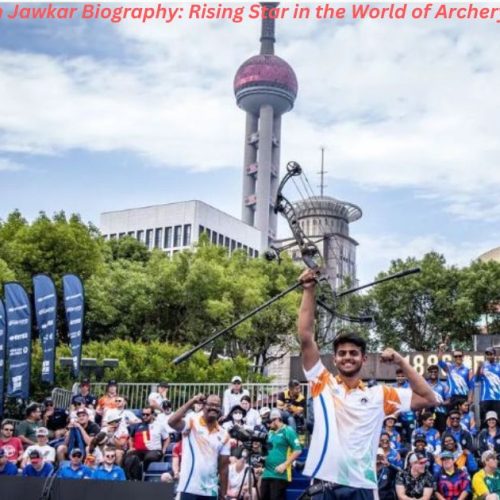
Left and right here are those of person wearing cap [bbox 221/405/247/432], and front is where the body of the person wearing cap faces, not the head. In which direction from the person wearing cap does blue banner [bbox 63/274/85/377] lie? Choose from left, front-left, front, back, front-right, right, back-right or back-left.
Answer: back

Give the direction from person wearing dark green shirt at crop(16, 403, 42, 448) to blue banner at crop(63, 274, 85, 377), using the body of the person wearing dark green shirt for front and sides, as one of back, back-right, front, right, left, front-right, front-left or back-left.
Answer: back-left

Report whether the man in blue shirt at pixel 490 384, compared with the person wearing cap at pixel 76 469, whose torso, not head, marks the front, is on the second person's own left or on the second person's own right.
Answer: on the second person's own left

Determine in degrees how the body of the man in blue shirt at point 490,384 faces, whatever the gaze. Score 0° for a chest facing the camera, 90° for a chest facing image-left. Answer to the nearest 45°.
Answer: approximately 0°

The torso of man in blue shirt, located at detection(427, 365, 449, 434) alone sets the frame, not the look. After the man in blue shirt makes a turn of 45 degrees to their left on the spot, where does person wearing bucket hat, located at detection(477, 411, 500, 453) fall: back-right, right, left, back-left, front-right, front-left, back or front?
front

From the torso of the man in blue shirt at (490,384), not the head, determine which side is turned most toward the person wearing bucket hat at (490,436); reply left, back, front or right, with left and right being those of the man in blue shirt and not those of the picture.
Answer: front

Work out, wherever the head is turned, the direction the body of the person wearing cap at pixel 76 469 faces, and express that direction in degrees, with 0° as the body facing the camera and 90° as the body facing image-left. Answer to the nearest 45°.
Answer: approximately 0°

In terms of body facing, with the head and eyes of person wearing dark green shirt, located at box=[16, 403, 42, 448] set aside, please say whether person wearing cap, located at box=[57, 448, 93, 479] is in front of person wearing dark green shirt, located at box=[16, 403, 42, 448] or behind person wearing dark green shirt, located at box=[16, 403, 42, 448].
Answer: in front
